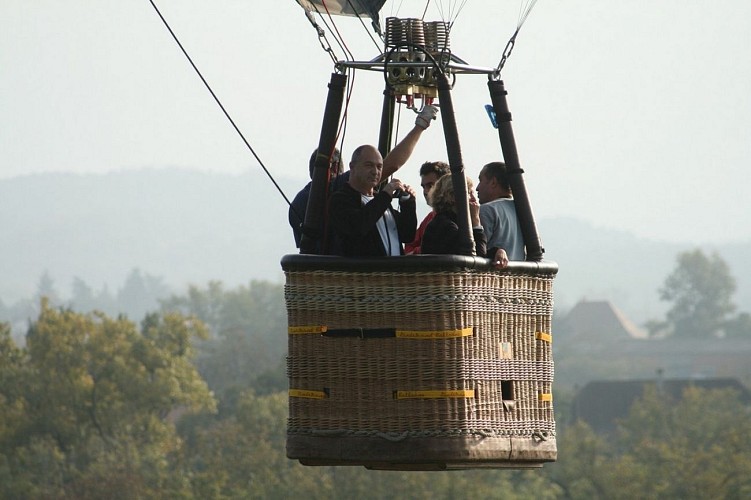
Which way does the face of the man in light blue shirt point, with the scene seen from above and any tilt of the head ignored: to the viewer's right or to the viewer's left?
to the viewer's left

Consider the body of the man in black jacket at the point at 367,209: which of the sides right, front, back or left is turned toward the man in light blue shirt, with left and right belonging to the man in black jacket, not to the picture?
left

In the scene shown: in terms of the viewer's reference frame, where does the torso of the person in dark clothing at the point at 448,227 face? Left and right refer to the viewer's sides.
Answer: facing away from the viewer and to the right of the viewer

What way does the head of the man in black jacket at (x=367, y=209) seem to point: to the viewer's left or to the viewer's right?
to the viewer's right

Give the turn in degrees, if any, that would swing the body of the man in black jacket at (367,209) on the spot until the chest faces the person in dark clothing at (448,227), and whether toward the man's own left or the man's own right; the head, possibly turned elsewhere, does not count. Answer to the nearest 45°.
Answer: approximately 45° to the man's own left

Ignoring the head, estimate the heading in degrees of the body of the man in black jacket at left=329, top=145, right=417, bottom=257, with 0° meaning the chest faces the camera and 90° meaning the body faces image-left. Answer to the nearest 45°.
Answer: approximately 315°

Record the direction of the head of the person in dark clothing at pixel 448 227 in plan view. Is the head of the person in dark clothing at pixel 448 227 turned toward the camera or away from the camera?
away from the camera
